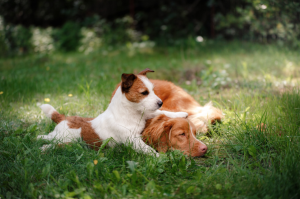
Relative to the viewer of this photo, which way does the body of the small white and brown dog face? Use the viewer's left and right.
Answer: facing to the right of the viewer
